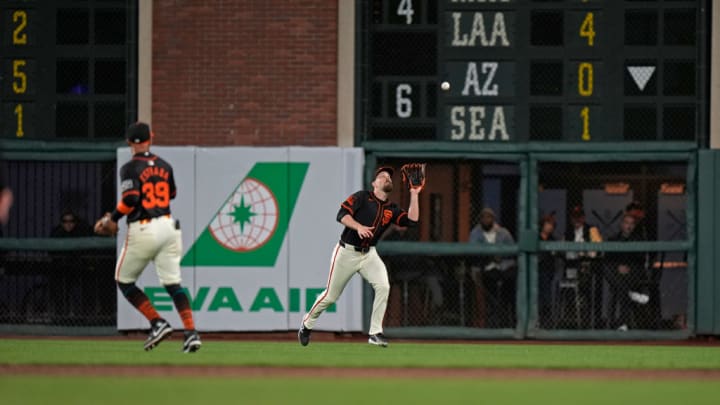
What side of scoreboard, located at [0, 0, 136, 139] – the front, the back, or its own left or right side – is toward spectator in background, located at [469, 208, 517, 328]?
left

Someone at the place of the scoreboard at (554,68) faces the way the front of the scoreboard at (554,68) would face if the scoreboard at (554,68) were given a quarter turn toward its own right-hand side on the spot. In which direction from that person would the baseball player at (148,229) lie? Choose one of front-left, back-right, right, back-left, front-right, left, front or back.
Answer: front-left

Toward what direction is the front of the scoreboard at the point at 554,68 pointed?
toward the camera

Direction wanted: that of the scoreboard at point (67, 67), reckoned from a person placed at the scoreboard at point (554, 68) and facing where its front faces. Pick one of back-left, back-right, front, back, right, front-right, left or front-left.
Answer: right

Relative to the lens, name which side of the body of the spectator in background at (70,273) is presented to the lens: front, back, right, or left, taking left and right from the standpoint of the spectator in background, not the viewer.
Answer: front

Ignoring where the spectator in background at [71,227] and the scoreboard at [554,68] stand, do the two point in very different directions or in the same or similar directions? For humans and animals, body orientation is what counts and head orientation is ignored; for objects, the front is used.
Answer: same or similar directions

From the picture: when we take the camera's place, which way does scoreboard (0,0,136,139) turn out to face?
facing the viewer

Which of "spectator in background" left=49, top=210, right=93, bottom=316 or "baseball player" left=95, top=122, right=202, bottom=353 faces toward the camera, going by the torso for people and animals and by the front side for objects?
the spectator in background

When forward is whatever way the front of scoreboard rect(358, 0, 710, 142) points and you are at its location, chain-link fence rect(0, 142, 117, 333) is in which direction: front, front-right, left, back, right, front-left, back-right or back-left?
right

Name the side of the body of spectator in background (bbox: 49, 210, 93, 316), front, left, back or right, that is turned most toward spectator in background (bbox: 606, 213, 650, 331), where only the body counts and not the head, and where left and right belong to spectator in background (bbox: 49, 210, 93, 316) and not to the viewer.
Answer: left

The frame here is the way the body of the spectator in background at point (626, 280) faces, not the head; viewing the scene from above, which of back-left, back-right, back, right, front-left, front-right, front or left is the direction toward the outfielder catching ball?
front-right

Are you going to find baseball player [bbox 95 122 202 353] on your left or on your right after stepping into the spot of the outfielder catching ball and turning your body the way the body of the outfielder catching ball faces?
on your right

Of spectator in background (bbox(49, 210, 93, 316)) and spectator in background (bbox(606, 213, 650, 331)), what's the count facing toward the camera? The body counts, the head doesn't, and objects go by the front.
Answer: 2

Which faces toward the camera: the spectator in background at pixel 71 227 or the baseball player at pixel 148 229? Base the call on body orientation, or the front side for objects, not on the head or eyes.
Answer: the spectator in background

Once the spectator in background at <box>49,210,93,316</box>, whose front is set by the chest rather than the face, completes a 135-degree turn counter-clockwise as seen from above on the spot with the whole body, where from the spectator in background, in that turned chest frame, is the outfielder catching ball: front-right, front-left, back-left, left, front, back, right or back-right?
right

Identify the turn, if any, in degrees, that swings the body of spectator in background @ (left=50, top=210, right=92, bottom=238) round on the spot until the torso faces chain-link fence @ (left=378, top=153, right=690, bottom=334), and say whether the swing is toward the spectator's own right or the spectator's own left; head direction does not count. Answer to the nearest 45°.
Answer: approximately 90° to the spectator's own left

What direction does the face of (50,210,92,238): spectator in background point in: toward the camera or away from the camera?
toward the camera
